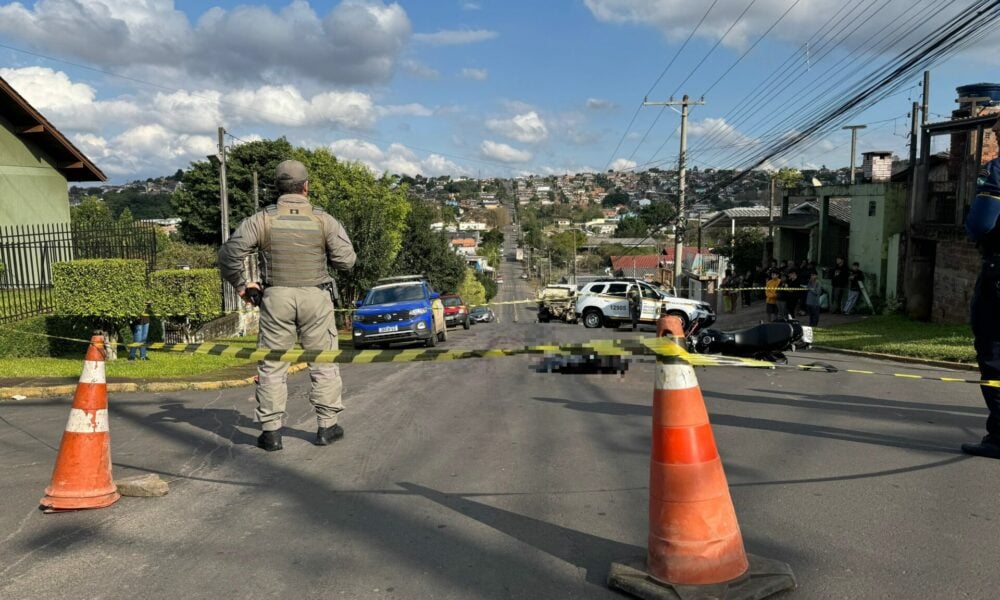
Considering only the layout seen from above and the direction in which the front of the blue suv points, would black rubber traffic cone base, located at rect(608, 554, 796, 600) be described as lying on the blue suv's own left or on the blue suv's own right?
on the blue suv's own left

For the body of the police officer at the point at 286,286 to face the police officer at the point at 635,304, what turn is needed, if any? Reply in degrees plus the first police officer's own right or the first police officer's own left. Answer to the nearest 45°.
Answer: approximately 45° to the first police officer's own right

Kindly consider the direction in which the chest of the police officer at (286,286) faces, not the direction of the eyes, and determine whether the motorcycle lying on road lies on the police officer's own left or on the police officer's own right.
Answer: on the police officer's own right

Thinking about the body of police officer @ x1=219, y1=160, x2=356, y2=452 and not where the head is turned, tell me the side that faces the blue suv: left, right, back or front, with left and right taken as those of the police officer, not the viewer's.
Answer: front

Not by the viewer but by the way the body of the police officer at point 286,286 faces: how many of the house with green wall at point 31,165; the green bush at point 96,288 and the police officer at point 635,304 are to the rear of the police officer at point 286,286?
0

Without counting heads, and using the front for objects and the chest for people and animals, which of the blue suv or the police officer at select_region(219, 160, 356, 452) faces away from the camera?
the police officer

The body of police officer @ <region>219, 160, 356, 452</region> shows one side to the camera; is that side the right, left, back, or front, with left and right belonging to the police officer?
back

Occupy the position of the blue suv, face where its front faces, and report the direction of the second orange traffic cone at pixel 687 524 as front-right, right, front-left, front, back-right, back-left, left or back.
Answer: front-left

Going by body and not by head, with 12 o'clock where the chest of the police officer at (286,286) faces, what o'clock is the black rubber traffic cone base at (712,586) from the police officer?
The black rubber traffic cone base is roughly at 5 o'clock from the police officer.

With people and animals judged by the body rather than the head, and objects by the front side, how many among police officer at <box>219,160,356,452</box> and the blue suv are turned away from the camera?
1

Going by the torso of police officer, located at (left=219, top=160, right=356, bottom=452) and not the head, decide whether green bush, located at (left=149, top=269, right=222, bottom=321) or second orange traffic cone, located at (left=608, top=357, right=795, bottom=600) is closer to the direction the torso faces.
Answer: the green bush

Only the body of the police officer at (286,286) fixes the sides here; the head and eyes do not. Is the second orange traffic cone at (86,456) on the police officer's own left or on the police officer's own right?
on the police officer's own left

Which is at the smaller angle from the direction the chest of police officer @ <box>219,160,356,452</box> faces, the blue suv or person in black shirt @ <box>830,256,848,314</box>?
the blue suv

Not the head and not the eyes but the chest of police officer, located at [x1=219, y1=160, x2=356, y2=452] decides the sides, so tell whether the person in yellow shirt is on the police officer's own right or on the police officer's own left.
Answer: on the police officer's own right
